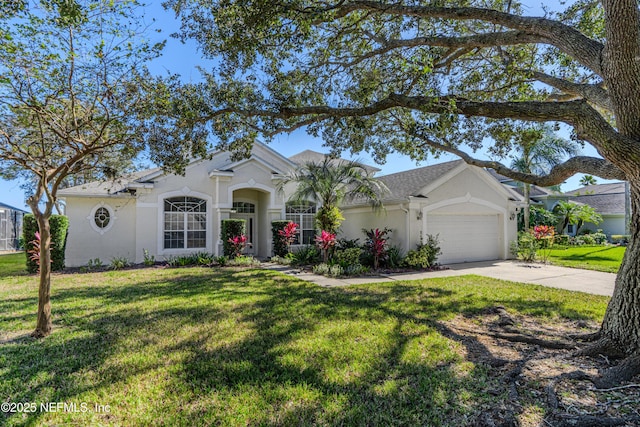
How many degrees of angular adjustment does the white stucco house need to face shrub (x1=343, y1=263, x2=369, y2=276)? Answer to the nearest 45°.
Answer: approximately 45° to its left

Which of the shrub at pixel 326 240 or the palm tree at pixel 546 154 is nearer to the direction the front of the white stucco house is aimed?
the shrub

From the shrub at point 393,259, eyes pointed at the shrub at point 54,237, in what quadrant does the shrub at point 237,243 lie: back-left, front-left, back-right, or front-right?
front-right

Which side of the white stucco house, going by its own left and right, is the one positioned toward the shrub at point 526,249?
left

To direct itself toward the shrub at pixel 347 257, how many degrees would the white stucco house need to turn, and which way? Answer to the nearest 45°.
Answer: approximately 45° to its left

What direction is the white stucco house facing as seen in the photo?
toward the camera

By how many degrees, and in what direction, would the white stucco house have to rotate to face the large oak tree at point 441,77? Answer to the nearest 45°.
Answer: approximately 45° to its left

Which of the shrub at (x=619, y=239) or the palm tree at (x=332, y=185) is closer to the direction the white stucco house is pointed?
the palm tree

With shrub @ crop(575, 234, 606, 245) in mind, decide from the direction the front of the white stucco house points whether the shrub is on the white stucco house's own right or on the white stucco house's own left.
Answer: on the white stucco house's own left
